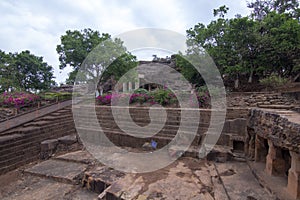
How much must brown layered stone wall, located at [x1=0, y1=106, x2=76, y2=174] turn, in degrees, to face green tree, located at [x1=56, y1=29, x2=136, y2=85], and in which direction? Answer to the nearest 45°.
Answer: approximately 90° to its left

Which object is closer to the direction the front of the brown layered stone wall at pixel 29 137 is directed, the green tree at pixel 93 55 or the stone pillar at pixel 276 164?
the stone pillar

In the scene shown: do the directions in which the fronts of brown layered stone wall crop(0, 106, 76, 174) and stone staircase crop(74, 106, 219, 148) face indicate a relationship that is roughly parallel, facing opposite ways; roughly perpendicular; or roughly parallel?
roughly perpendicular

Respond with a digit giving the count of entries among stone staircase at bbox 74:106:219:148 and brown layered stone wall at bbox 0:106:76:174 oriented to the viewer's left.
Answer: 0

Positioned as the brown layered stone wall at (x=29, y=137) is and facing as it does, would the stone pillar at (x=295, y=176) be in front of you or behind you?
in front

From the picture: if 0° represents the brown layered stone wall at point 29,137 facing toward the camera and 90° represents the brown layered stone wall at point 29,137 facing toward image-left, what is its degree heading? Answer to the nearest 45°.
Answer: approximately 315°

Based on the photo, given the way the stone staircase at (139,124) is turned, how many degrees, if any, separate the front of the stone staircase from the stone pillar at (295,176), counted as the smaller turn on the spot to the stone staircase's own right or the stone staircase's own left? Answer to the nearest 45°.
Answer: approximately 45° to the stone staircase's own left

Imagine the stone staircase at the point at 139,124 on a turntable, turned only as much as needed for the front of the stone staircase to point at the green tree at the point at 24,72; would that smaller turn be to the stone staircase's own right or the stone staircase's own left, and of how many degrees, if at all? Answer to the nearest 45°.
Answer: approximately 135° to the stone staircase's own right

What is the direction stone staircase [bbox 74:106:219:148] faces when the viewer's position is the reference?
facing the viewer

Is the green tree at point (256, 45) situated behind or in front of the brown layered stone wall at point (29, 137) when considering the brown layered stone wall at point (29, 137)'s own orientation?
in front

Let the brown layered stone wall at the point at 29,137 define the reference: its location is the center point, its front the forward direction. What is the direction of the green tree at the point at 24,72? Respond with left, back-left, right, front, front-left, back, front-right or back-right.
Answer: back-left

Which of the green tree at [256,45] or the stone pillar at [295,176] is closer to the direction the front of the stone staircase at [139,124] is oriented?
the stone pillar

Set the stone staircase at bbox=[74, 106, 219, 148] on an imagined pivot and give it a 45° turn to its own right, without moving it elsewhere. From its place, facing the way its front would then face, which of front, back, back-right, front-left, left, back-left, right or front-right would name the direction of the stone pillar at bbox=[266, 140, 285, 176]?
left

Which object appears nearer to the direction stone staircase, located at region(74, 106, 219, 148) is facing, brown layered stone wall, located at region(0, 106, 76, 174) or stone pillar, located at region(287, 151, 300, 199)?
the stone pillar

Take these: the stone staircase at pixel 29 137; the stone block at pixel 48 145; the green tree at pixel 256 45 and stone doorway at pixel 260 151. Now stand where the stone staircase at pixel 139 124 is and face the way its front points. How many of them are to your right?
2
